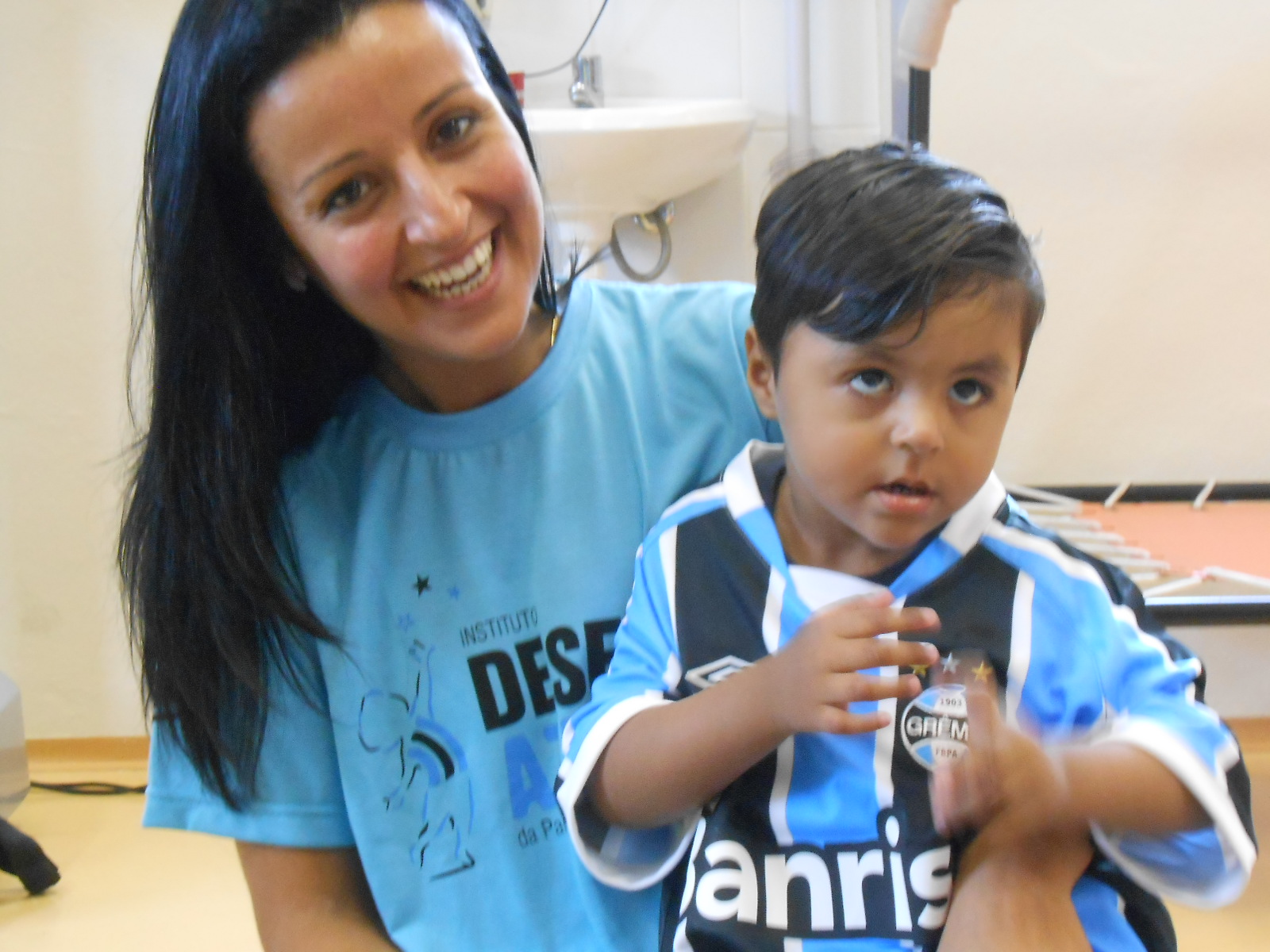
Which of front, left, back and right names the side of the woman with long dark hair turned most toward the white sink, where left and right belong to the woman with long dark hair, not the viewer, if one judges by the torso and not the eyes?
back

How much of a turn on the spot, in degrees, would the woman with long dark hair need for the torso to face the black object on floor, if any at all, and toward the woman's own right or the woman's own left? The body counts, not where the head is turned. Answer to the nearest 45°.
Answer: approximately 135° to the woman's own right

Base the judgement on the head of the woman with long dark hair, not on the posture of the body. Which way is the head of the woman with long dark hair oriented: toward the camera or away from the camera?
toward the camera

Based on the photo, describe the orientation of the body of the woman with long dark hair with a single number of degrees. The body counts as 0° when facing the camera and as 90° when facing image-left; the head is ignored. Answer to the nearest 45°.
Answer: approximately 0°

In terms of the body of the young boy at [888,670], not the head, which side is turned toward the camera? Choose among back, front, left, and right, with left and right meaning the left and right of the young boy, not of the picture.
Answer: front

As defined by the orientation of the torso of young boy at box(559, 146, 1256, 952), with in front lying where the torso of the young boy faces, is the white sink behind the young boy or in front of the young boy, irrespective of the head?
behind

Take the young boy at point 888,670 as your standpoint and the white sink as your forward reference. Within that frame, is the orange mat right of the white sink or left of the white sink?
right
